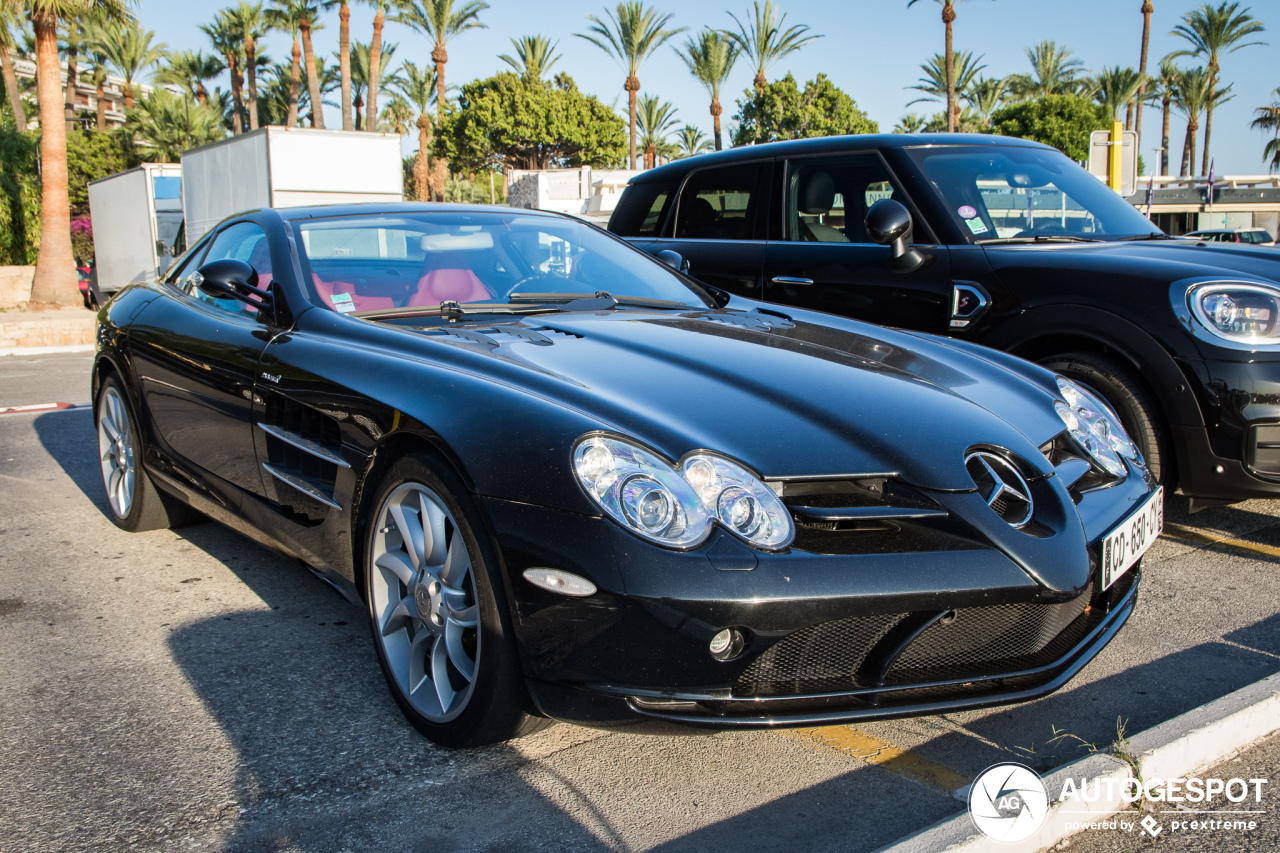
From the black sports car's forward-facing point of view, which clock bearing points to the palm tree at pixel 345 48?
The palm tree is roughly at 7 o'clock from the black sports car.

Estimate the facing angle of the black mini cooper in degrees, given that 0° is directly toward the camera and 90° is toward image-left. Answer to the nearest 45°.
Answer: approximately 315°

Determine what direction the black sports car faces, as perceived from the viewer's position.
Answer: facing the viewer and to the right of the viewer

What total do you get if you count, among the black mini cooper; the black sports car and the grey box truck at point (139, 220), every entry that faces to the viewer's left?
0

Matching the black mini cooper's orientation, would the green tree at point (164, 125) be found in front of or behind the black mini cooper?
behind

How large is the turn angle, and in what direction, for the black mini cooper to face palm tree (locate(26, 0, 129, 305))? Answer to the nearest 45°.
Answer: approximately 180°
